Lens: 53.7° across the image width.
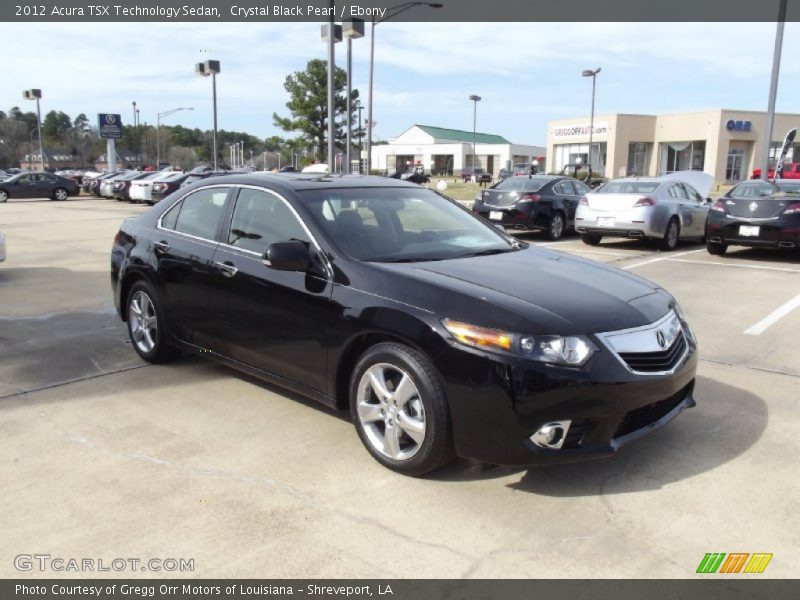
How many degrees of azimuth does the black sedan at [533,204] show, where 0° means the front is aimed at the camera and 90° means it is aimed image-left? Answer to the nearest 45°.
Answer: approximately 225°

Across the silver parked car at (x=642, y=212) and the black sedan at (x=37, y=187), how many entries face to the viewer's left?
1

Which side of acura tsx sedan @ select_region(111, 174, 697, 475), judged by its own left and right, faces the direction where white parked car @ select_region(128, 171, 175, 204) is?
back

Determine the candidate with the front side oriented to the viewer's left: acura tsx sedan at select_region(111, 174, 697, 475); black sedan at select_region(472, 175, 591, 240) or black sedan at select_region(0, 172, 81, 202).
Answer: black sedan at select_region(0, 172, 81, 202)

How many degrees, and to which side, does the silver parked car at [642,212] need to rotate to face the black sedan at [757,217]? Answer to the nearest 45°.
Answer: approximately 90° to its right

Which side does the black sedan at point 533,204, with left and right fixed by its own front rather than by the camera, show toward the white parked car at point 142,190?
left

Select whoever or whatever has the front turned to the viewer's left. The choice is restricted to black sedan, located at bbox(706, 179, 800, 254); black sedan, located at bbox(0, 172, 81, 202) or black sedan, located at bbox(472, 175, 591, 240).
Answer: black sedan, located at bbox(0, 172, 81, 202)

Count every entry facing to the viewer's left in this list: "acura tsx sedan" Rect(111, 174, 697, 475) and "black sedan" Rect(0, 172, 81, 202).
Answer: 1

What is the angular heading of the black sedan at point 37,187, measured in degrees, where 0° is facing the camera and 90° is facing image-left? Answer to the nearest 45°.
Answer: approximately 90°
